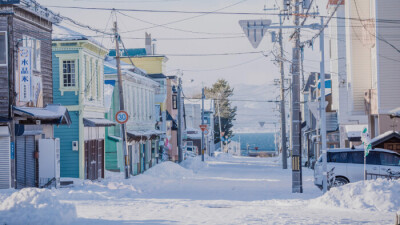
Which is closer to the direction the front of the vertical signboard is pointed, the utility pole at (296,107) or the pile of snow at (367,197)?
the pile of snow

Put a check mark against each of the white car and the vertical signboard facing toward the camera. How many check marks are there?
1

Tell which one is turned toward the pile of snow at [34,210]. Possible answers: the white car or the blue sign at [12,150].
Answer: the blue sign

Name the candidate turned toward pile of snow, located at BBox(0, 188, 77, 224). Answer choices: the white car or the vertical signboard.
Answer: the vertical signboard
